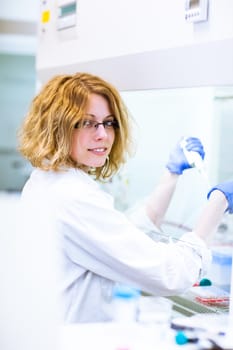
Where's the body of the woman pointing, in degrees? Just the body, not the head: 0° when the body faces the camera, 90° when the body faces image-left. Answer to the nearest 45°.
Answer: approximately 270°

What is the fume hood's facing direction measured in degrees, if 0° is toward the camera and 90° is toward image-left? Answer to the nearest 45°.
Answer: approximately 45°
